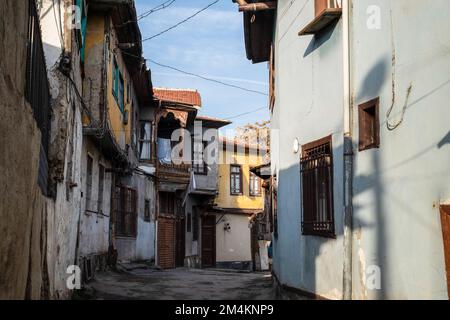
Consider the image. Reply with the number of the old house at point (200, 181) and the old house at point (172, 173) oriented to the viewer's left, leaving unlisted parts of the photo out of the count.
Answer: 0

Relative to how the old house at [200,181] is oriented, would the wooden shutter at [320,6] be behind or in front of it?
in front

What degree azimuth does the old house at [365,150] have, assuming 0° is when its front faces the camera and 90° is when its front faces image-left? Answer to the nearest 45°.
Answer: approximately 45°

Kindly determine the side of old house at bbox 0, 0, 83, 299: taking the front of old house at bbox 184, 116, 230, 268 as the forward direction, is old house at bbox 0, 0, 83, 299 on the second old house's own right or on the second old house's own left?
on the second old house's own right

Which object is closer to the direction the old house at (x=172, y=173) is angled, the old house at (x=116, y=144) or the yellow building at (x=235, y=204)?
the old house

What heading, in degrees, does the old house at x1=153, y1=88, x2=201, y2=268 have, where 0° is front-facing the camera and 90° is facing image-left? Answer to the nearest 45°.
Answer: approximately 315°

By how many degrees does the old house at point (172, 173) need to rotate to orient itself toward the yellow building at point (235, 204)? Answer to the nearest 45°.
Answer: approximately 135° to its left

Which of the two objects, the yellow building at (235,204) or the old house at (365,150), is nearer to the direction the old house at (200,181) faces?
the old house

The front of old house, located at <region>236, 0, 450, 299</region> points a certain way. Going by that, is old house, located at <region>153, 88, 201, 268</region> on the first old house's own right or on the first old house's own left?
on the first old house's own right

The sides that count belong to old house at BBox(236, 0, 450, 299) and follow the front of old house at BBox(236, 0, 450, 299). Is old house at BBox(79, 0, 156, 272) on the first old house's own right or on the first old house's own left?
on the first old house's own right

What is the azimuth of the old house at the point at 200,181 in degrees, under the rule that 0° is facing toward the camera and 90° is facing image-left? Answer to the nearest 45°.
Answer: approximately 315°
